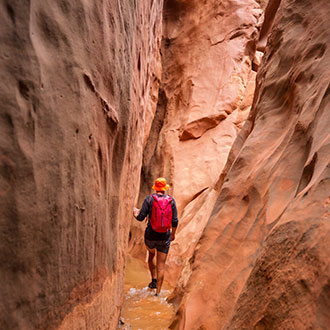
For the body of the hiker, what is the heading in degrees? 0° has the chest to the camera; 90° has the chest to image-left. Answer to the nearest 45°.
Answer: approximately 180°
